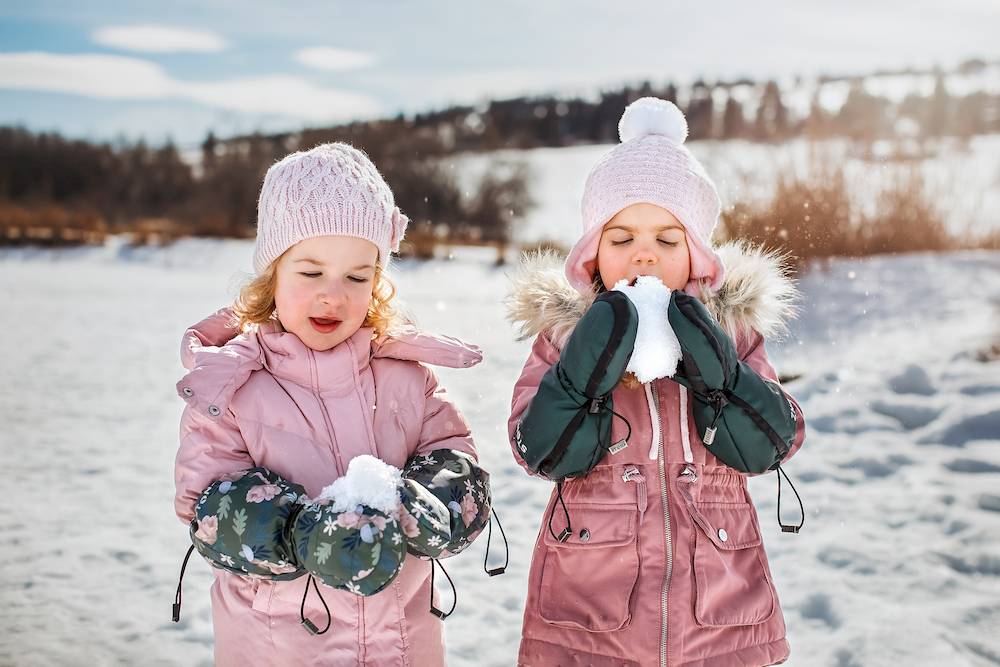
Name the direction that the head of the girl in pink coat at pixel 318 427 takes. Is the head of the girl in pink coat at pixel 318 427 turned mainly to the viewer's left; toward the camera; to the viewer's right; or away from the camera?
toward the camera

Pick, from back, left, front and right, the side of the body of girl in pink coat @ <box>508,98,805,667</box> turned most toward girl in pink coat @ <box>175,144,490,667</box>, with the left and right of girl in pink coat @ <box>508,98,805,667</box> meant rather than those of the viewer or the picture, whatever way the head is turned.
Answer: right

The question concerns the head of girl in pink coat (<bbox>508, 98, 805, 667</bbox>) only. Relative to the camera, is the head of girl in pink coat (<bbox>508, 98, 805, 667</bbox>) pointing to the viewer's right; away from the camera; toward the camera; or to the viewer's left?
toward the camera

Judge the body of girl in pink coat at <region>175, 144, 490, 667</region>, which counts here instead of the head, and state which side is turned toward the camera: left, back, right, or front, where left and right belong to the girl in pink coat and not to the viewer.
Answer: front

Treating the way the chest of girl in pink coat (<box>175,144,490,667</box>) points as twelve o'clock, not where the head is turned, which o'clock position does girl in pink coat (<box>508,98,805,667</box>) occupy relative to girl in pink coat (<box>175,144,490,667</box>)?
girl in pink coat (<box>508,98,805,667</box>) is roughly at 9 o'clock from girl in pink coat (<box>175,144,490,667</box>).

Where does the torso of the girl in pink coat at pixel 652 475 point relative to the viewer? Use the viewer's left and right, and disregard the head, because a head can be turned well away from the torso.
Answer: facing the viewer

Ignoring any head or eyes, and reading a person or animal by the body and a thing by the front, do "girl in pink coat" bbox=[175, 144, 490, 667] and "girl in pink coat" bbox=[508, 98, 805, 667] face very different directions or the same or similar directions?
same or similar directions

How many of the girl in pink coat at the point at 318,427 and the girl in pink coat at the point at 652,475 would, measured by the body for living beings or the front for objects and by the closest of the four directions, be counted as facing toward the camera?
2
